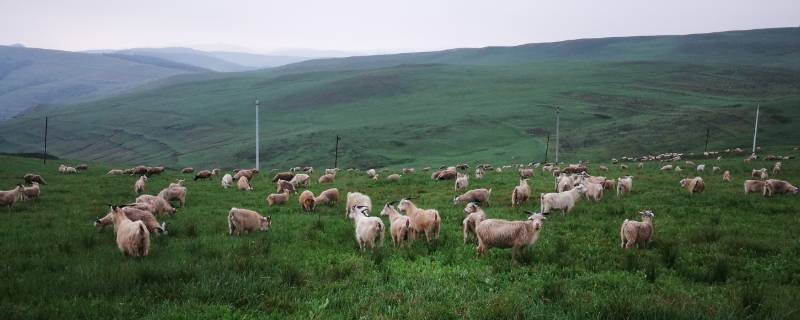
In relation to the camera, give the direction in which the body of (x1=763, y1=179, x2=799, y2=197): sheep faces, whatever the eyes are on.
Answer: to the viewer's right

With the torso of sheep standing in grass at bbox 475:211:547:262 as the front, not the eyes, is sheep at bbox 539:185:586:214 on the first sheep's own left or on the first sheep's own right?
on the first sheep's own left

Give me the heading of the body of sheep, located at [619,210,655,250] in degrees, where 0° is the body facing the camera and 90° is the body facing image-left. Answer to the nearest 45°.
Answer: approximately 225°
